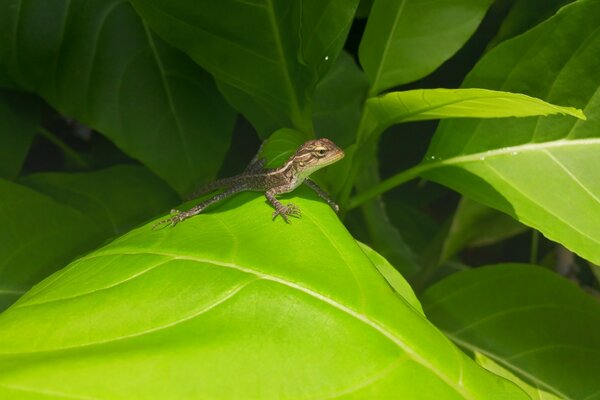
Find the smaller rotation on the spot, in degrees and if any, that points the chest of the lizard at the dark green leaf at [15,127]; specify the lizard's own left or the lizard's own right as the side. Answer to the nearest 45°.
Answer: approximately 135° to the lizard's own left

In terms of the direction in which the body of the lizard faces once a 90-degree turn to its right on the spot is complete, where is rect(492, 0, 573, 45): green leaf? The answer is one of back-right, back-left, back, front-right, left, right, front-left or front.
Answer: back-left

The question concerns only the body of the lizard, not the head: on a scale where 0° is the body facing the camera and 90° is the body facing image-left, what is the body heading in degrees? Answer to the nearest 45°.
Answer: approximately 270°
